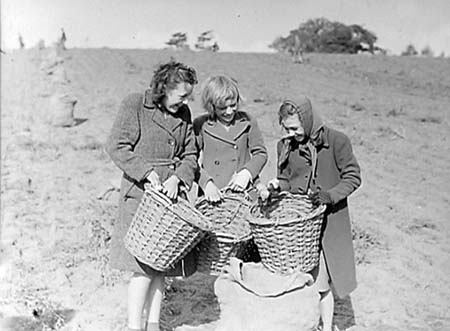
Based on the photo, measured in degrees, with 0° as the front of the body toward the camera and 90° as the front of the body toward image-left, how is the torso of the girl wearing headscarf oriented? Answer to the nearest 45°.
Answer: approximately 45°

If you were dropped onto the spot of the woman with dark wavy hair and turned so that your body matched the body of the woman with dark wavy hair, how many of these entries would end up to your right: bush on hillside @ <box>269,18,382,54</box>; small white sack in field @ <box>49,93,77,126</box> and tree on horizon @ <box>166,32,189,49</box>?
0

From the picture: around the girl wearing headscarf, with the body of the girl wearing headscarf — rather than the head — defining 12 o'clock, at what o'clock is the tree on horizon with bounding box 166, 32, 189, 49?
The tree on horizon is roughly at 4 o'clock from the girl wearing headscarf.

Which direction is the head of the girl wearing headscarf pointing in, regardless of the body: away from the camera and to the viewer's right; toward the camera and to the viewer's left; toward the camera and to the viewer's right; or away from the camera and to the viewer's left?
toward the camera and to the viewer's left

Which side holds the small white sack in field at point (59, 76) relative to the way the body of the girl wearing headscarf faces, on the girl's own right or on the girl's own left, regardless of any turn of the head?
on the girl's own right

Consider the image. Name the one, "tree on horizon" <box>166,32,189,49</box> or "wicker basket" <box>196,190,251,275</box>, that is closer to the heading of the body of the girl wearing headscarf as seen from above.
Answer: the wicker basket

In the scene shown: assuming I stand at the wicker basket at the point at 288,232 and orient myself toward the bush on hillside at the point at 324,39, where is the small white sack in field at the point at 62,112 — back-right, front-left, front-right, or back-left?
front-left

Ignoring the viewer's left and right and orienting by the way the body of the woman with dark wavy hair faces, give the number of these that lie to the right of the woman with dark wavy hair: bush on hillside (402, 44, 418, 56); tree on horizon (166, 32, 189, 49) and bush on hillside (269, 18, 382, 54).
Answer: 0

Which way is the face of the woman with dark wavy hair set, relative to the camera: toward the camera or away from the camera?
toward the camera

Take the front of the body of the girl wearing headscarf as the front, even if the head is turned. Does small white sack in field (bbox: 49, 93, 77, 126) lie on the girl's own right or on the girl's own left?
on the girl's own right

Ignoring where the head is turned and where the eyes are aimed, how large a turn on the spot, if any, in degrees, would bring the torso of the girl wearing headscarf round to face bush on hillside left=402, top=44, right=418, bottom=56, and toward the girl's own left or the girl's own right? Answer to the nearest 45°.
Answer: approximately 135° to the girl's own right

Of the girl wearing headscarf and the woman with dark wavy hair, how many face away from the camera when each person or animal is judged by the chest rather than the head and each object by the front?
0

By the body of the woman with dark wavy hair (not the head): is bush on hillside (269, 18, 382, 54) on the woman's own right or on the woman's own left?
on the woman's own left

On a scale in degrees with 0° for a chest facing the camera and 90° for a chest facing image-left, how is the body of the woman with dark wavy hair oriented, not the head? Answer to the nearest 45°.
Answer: approximately 315°
